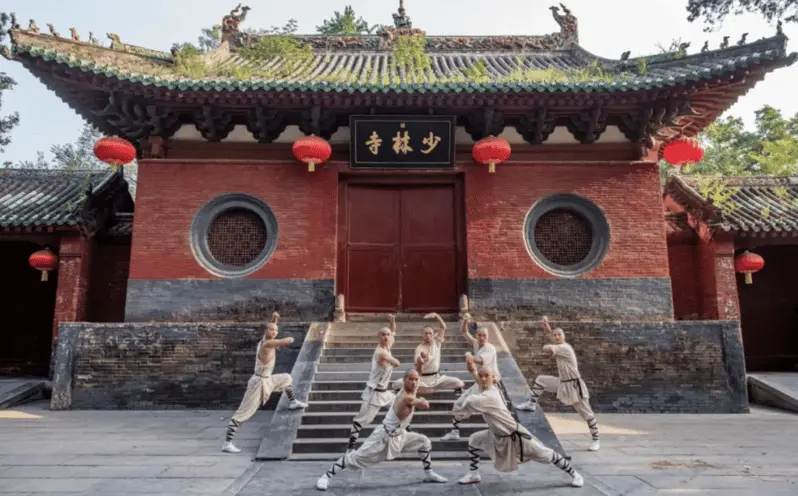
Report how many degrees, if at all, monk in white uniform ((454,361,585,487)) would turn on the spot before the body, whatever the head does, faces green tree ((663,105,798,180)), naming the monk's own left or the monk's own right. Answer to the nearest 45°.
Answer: approximately 180°

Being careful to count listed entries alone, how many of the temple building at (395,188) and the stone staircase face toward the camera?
2

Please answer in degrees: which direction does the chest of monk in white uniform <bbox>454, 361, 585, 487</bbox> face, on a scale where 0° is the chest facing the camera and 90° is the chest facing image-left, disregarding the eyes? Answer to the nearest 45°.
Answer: approximately 45°

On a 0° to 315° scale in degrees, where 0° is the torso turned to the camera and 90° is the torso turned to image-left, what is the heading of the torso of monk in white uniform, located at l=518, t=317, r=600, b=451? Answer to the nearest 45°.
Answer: approximately 45°

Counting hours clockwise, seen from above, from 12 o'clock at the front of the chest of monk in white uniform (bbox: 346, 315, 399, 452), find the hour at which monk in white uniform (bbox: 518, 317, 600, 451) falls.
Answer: monk in white uniform (bbox: 518, 317, 600, 451) is roughly at 10 o'clock from monk in white uniform (bbox: 346, 315, 399, 452).

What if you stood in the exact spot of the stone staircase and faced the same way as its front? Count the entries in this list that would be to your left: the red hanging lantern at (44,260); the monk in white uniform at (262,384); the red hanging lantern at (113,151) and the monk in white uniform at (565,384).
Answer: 1

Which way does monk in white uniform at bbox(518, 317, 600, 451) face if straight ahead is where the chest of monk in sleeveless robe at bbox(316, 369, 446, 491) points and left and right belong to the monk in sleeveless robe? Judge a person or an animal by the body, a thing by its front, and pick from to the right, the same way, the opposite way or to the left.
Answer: to the right

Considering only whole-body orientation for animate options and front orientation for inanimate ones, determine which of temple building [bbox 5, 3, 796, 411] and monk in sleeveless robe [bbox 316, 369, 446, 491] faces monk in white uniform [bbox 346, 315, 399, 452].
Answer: the temple building

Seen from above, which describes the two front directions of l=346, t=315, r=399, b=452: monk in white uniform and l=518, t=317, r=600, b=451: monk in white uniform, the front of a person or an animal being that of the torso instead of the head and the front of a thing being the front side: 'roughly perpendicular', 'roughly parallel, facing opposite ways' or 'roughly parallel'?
roughly perpendicular

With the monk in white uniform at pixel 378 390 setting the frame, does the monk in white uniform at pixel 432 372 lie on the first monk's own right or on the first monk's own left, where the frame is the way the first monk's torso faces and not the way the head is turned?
on the first monk's own left

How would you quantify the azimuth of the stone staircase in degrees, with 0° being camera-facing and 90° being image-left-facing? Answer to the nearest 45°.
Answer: approximately 0°

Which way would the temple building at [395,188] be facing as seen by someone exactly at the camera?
facing the viewer

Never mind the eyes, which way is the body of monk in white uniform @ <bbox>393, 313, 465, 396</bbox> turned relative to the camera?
toward the camera

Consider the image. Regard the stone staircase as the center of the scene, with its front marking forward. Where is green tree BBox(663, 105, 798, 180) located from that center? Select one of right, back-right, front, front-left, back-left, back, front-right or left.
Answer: back-left

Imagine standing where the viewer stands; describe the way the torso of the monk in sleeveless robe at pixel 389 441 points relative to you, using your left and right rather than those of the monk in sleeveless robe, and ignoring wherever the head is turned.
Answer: facing the viewer and to the right of the viewer

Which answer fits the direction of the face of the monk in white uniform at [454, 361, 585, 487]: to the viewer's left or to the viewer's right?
to the viewer's left

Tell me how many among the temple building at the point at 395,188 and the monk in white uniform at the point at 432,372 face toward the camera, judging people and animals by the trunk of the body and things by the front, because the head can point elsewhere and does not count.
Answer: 2

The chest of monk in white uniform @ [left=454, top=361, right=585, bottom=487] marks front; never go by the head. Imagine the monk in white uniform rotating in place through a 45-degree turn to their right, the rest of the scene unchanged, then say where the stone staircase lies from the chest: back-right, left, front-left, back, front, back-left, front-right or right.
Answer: front-right

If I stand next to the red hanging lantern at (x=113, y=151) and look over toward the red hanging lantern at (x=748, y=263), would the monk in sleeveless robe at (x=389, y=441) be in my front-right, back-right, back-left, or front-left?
front-right

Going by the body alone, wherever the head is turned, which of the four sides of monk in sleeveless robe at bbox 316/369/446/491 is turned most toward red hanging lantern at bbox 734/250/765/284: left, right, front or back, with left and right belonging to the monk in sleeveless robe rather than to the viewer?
left
